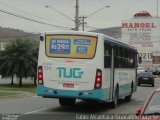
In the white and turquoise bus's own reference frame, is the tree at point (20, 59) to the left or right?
on its left

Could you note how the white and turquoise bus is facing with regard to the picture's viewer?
facing away from the viewer and to the right of the viewer
